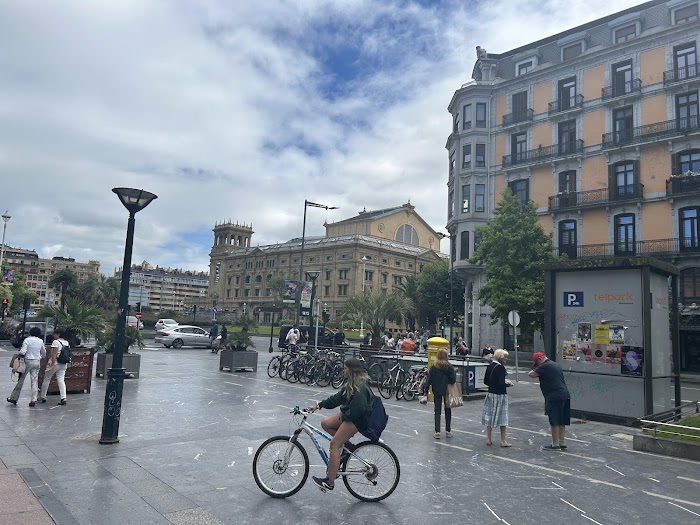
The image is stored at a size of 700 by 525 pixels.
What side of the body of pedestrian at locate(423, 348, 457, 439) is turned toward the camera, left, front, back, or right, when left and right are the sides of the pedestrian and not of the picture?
back

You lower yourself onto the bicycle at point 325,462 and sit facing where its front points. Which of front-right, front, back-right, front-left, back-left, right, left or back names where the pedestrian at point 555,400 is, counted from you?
back-right

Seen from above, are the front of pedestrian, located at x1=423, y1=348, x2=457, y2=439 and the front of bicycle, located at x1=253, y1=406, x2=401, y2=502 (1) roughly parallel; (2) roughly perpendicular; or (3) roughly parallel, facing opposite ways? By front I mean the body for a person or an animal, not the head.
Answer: roughly perpendicular

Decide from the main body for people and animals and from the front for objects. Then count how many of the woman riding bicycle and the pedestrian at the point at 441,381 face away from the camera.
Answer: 1

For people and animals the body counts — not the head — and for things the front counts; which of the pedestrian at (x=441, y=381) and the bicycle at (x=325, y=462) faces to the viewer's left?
the bicycle

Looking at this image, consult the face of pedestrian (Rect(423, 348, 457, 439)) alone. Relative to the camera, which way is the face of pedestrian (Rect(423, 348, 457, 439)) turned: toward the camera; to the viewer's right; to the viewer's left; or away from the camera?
away from the camera

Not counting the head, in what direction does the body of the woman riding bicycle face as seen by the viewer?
to the viewer's left

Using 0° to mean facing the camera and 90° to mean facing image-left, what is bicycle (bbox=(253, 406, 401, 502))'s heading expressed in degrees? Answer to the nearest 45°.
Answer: approximately 90°

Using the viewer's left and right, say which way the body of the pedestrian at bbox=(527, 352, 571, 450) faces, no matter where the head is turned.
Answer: facing to the left of the viewer

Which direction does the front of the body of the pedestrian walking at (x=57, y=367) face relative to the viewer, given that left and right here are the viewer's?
facing away from the viewer and to the left of the viewer

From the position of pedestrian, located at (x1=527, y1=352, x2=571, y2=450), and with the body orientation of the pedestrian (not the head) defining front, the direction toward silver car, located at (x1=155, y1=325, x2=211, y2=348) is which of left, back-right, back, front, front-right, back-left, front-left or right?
front-right

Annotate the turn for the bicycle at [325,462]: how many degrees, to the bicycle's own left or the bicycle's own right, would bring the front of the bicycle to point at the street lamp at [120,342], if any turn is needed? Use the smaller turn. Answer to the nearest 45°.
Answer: approximately 45° to the bicycle's own right
